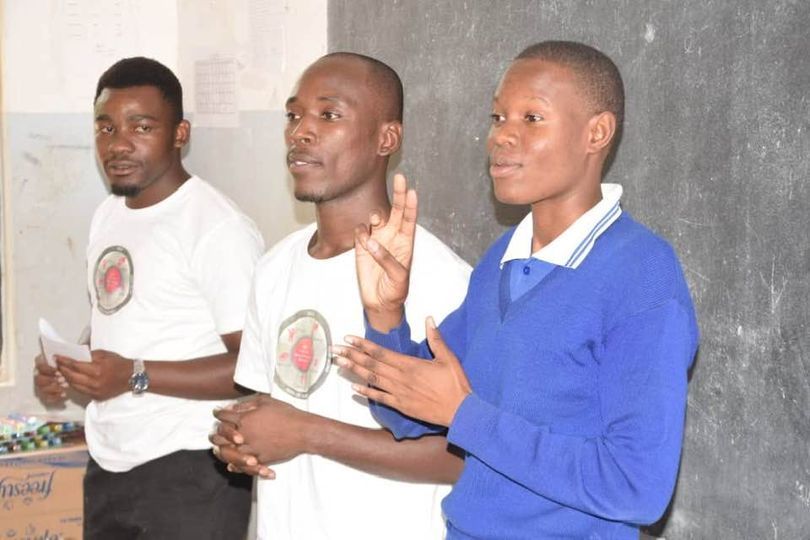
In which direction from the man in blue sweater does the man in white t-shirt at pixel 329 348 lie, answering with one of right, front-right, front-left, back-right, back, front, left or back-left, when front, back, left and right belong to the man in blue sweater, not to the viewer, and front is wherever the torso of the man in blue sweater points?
right

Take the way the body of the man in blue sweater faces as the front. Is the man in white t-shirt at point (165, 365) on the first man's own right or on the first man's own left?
on the first man's own right

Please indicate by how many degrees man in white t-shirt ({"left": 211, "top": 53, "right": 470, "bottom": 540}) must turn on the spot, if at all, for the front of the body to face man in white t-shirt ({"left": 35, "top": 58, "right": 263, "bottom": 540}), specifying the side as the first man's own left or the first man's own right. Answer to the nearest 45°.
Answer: approximately 90° to the first man's own right

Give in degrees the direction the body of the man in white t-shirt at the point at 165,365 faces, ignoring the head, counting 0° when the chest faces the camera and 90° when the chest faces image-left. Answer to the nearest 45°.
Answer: approximately 45°

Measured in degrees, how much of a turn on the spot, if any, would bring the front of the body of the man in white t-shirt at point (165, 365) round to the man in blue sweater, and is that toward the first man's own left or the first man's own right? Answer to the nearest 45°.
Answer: approximately 45° to the first man's own left

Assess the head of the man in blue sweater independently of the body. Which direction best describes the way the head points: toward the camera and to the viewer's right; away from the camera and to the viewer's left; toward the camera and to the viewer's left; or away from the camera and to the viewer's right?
toward the camera and to the viewer's left

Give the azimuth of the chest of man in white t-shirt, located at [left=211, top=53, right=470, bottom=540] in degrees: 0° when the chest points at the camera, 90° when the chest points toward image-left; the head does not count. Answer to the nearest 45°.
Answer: approximately 45°

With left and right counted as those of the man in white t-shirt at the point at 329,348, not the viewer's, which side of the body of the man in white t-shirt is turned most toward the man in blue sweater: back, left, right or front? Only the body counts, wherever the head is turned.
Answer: left

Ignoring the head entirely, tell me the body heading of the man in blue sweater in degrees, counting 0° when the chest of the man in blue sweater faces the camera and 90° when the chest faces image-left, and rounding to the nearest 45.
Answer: approximately 45°
